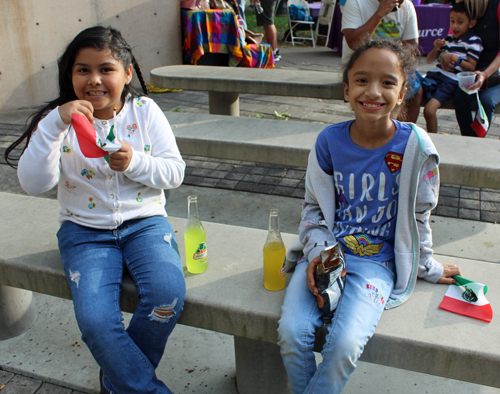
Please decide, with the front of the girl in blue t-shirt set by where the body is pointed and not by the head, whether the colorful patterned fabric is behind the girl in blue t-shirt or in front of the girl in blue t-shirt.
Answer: behind

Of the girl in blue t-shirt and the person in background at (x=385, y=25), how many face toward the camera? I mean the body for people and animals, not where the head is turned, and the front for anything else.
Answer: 2

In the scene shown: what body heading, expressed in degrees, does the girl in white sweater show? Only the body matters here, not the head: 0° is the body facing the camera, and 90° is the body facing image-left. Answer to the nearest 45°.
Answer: approximately 0°

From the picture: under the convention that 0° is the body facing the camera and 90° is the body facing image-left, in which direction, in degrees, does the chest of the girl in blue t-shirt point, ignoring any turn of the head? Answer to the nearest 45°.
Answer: approximately 0°

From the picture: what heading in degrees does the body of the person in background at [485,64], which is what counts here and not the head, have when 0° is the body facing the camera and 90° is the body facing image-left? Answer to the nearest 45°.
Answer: approximately 45°

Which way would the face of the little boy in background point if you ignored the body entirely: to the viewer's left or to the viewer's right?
to the viewer's left

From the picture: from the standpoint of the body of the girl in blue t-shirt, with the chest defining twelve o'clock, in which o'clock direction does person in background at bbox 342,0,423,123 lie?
The person in background is roughly at 6 o'clock from the girl in blue t-shirt.

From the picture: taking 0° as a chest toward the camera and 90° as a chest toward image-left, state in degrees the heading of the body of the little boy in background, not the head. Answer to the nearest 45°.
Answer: approximately 45°

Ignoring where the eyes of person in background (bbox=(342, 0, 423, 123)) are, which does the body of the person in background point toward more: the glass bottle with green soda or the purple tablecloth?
the glass bottle with green soda
